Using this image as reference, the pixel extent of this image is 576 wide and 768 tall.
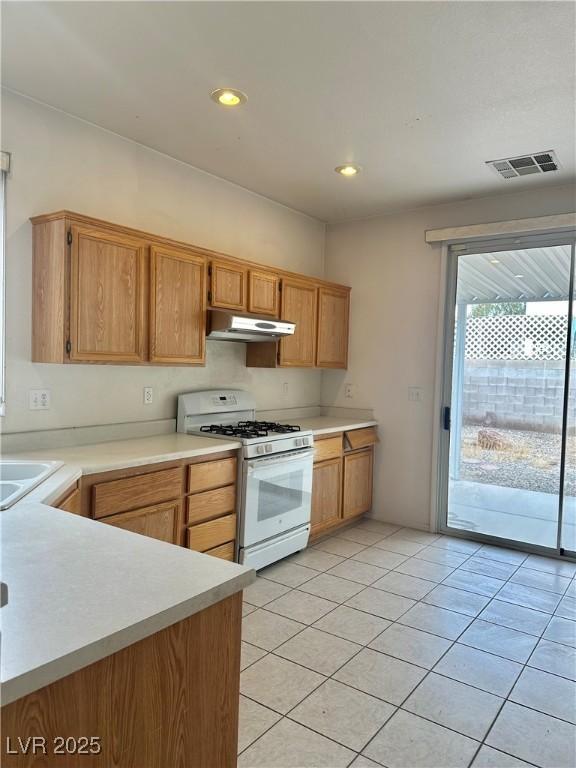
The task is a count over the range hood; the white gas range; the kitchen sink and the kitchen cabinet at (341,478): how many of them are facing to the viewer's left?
0

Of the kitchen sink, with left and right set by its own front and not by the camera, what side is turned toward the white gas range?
front

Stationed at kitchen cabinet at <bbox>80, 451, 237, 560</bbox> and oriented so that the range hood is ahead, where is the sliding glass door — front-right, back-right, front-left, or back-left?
front-right

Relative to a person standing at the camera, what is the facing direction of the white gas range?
facing the viewer and to the right of the viewer

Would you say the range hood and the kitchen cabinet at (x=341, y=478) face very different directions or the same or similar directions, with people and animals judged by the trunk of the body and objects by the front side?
same or similar directions

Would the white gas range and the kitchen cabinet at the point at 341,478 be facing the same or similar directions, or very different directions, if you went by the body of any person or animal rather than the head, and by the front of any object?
same or similar directions

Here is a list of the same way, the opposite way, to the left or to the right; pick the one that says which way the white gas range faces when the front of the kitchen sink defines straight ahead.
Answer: to the right

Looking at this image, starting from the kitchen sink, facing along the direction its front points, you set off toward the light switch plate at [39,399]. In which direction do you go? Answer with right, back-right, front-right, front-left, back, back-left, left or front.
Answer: left

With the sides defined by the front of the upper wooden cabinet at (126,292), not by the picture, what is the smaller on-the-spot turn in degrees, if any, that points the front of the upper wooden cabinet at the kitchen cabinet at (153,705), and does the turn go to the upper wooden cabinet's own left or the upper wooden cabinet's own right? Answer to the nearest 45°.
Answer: approximately 45° to the upper wooden cabinet's own right

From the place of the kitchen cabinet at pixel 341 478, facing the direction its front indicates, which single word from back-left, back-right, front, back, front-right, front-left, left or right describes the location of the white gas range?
right

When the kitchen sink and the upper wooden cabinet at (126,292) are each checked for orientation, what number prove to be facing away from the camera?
0

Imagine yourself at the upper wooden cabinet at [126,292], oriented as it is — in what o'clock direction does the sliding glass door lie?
The sliding glass door is roughly at 10 o'clock from the upper wooden cabinet.

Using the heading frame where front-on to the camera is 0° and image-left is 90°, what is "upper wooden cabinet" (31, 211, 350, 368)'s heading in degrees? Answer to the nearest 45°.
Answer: approximately 315°

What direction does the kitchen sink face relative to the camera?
to the viewer's right

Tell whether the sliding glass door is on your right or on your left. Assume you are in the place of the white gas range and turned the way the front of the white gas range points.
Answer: on your left

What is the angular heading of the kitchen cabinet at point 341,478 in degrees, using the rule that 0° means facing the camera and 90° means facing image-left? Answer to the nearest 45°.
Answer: approximately 315°
